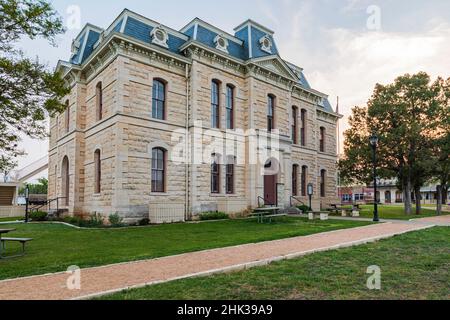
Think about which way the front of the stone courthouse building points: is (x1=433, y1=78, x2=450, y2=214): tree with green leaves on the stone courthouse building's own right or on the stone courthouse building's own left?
on the stone courthouse building's own left

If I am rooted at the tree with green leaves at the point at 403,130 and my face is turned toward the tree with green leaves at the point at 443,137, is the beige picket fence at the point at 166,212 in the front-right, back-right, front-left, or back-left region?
back-right

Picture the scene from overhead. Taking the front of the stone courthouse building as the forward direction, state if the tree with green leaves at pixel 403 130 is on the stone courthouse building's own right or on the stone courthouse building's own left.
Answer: on the stone courthouse building's own left

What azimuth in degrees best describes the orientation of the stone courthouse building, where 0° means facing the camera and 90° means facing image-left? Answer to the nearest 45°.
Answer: approximately 315°
